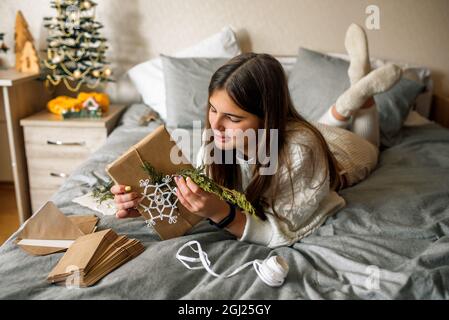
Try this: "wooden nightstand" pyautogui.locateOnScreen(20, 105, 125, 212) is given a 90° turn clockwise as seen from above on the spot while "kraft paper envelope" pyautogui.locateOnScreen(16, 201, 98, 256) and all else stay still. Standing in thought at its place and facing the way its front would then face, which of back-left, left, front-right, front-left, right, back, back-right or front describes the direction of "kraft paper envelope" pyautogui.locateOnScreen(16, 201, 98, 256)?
left

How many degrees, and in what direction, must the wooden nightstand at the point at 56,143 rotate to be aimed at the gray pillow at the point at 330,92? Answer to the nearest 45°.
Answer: approximately 90° to its left

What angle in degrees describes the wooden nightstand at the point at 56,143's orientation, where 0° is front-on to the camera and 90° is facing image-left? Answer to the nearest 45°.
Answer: approximately 0°

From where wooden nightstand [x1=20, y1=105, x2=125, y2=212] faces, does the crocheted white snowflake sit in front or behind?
in front
